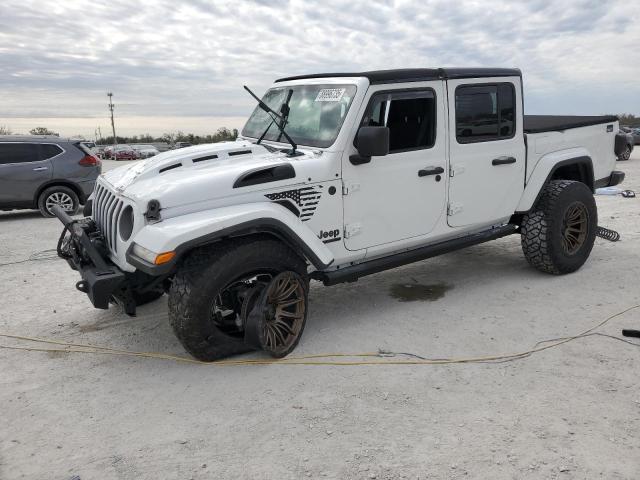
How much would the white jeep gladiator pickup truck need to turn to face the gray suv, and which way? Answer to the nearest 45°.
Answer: approximately 90° to its right

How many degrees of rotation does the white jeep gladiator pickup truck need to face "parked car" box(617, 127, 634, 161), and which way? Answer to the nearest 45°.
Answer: approximately 180°

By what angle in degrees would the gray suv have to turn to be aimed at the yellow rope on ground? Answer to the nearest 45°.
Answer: approximately 90° to its left

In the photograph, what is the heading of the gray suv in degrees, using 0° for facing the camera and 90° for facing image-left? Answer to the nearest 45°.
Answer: approximately 90°

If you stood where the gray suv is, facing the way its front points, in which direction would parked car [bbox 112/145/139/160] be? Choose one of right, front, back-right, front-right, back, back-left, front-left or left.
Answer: right

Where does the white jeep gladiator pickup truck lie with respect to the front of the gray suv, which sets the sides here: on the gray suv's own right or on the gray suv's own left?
on the gray suv's own left

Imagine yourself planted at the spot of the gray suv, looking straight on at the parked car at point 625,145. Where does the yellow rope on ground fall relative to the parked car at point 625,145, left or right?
right

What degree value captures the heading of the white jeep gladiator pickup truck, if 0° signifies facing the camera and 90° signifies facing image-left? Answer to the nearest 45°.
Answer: approximately 45°
